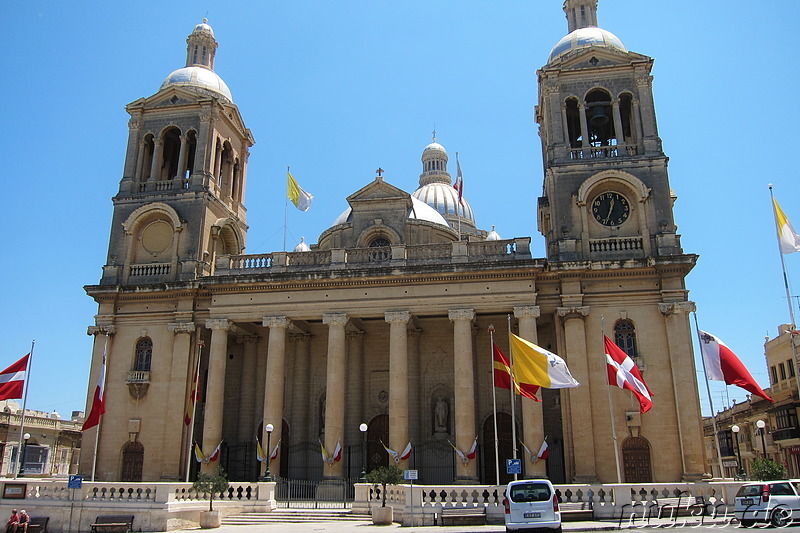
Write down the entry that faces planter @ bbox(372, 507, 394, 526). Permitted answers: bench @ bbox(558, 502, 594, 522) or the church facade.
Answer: the church facade

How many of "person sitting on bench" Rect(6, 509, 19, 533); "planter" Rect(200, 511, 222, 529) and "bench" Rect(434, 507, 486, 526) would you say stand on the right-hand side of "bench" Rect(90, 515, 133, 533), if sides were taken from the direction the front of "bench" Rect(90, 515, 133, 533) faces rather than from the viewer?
1

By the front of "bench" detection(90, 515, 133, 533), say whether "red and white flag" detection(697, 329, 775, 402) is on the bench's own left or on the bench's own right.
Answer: on the bench's own left

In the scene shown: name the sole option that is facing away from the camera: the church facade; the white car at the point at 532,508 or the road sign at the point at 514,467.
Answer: the white car

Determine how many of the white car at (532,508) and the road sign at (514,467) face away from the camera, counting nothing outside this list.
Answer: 1

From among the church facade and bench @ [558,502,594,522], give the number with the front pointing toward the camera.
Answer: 2

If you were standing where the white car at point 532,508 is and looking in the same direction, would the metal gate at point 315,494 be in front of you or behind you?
in front

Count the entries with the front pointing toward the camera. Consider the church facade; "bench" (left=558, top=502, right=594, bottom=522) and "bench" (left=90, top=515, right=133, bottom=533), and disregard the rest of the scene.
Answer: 3

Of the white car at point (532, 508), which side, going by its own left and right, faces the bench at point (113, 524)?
left

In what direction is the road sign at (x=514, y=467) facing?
toward the camera

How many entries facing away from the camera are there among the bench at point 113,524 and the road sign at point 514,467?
0

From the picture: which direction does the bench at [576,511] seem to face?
toward the camera

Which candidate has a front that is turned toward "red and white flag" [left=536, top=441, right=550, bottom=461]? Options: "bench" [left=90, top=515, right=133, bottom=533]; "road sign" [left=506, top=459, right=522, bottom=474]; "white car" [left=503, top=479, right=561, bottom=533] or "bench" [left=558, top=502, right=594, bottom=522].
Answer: the white car

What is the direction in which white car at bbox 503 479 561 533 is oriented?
away from the camera

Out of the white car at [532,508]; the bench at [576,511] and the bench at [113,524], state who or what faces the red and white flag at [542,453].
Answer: the white car

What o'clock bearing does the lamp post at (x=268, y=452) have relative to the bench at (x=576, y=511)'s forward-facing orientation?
The lamp post is roughly at 4 o'clock from the bench.

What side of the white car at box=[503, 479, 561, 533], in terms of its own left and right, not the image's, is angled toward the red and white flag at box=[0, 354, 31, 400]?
left
